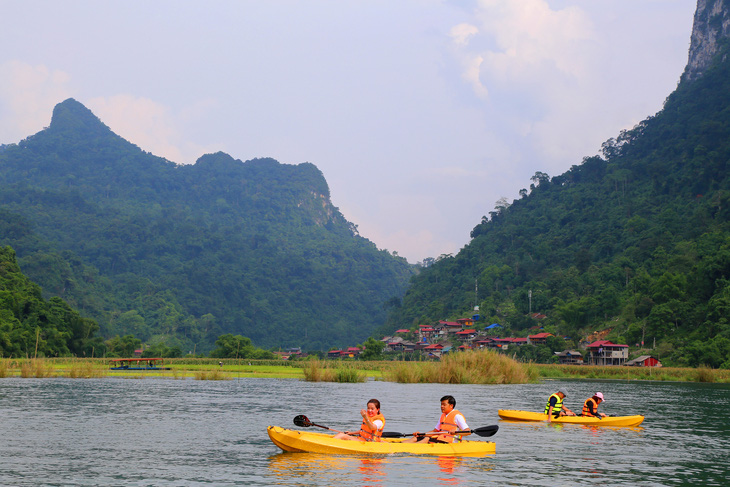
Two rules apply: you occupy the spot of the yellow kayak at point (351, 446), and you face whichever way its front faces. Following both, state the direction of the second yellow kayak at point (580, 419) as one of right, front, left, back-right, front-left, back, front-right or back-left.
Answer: back-right

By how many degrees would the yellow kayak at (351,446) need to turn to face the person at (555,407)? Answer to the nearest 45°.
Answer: approximately 135° to its right

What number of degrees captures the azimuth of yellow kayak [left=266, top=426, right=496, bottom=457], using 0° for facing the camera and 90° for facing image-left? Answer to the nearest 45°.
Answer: approximately 90°
